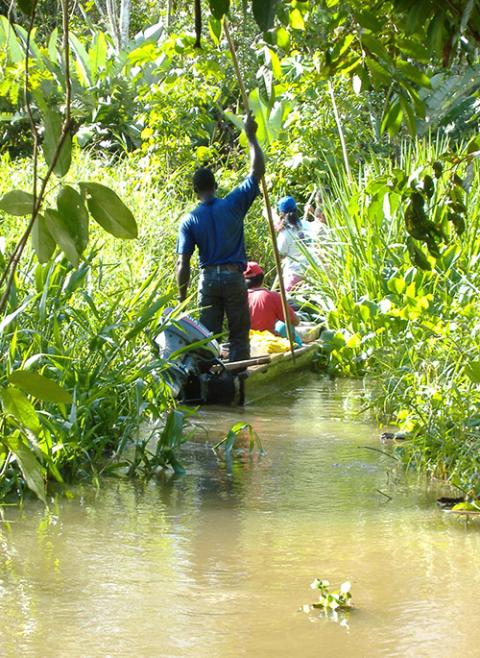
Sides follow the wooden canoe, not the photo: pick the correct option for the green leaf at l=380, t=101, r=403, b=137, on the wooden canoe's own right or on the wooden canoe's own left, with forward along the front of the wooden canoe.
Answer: on the wooden canoe's own right

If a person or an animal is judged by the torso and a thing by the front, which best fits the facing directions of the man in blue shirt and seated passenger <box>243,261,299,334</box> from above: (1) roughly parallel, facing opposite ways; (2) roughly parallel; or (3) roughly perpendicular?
roughly parallel

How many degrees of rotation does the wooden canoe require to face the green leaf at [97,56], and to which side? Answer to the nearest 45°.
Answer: approximately 90° to its left

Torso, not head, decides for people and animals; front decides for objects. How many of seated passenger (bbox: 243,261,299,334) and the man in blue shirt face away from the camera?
2

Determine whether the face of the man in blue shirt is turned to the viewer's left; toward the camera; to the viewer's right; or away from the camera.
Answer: away from the camera

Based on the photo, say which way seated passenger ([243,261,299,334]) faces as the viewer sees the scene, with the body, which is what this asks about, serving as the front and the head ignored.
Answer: away from the camera

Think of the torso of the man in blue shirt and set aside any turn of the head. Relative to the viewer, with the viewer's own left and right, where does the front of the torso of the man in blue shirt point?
facing away from the viewer

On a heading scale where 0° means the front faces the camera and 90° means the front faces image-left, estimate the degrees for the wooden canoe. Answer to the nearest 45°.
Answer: approximately 225°

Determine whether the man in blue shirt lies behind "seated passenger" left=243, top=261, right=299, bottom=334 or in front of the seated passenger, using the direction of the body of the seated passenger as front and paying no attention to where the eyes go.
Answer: behind

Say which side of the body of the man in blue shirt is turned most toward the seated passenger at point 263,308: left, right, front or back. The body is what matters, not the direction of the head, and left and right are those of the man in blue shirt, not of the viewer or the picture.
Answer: front
